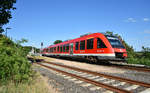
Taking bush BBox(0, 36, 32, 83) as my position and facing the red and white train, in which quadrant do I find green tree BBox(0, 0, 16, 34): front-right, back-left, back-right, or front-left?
front-left

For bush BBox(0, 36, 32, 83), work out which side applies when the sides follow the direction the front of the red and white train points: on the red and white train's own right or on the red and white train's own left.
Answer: on the red and white train's own right

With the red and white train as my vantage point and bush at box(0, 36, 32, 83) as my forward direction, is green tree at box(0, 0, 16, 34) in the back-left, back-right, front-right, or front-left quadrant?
front-right

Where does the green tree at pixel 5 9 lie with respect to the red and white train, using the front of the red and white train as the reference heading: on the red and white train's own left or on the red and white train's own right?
on the red and white train's own right

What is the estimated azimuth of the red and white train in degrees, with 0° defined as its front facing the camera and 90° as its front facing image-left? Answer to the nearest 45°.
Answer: approximately 315°

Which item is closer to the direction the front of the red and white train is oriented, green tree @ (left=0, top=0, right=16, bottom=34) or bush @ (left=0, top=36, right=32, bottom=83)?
the bush

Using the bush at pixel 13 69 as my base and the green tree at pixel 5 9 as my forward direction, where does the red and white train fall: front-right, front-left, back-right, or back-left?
front-right
